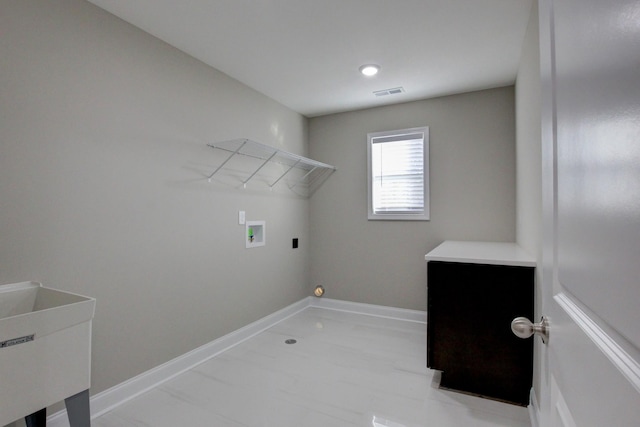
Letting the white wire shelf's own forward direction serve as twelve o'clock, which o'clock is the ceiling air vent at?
The ceiling air vent is roughly at 11 o'clock from the white wire shelf.

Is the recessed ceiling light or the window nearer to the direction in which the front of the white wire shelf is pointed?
the recessed ceiling light

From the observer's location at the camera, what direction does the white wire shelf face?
facing the viewer and to the right of the viewer

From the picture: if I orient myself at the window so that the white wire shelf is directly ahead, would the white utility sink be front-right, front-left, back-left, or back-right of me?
front-left

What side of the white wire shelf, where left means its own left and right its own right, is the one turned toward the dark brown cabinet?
front

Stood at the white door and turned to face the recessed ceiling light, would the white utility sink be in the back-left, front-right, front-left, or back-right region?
front-left

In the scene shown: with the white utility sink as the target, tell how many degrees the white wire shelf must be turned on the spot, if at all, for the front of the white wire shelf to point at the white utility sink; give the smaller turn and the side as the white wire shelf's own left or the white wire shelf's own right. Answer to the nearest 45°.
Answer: approximately 90° to the white wire shelf's own right

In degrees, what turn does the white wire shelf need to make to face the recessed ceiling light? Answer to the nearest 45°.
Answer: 0° — it already faces it

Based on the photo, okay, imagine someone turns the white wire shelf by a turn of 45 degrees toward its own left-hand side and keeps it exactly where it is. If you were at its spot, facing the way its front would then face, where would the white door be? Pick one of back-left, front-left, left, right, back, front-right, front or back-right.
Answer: right
